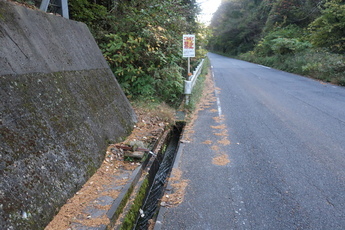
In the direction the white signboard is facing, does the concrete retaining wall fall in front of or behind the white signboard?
in front

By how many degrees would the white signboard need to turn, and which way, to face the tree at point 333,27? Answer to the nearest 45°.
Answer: approximately 135° to its left

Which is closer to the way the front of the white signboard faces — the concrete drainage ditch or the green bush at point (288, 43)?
the concrete drainage ditch

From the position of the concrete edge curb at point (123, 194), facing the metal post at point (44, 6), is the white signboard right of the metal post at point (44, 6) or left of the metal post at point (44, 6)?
right

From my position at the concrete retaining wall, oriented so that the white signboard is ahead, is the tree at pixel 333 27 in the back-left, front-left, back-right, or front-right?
front-right

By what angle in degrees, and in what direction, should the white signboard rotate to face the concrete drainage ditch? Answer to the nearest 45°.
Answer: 0° — it already faces it

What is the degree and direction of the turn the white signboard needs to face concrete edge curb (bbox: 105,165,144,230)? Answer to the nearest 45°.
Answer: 0° — it already faces it

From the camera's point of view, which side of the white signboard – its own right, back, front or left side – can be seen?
front

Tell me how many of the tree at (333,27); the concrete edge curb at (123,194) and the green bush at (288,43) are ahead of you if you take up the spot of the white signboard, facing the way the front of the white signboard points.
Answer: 1

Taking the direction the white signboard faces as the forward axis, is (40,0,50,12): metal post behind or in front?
in front

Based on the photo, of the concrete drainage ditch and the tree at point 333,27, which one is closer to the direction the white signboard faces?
the concrete drainage ditch

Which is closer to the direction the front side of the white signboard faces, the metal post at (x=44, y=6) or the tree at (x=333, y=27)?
the metal post

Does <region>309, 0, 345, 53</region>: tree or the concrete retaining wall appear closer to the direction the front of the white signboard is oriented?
the concrete retaining wall
